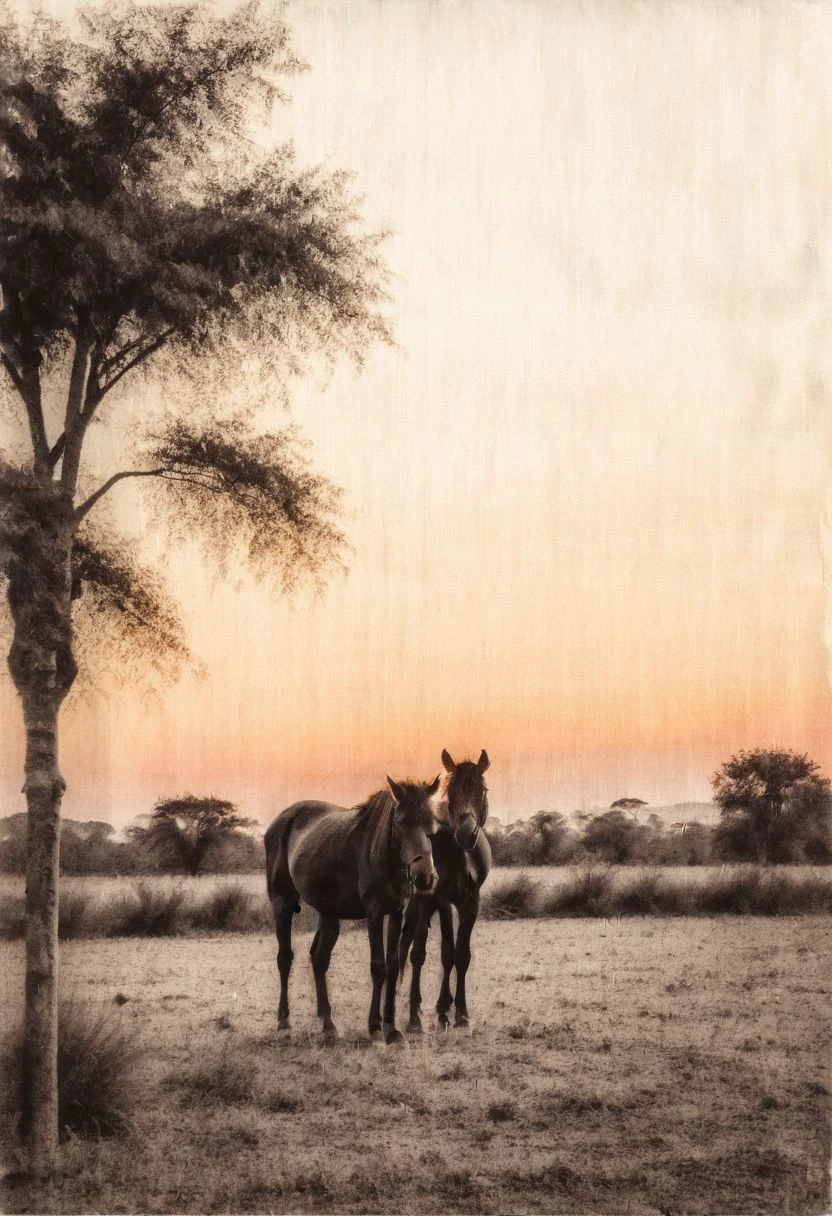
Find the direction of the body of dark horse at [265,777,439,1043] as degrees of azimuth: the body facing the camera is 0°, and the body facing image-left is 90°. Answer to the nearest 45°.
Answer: approximately 315°

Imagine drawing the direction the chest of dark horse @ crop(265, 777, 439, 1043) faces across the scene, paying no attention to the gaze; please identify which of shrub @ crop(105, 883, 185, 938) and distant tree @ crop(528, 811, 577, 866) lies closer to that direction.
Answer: the distant tree
